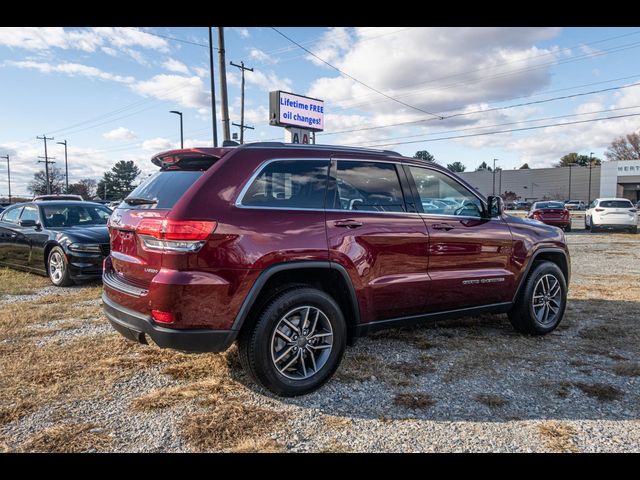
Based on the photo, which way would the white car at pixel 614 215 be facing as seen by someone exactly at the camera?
facing away from the viewer

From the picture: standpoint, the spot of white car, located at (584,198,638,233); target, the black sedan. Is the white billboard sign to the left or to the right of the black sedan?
right

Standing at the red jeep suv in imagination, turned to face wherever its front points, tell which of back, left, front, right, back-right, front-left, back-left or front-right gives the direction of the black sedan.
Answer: left

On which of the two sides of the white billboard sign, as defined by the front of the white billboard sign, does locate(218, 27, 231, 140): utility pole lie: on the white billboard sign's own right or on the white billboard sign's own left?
on the white billboard sign's own right

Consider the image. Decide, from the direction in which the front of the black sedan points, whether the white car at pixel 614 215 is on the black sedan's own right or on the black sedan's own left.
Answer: on the black sedan's own left

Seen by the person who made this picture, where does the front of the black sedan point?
facing the viewer and to the right of the viewer

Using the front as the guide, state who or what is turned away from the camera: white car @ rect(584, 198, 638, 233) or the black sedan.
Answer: the white car

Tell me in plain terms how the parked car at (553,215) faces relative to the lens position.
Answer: facing away from the viewer

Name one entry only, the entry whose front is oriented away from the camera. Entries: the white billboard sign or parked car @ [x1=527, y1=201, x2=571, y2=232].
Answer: the parked car

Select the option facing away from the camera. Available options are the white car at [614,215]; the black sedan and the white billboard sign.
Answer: the white car

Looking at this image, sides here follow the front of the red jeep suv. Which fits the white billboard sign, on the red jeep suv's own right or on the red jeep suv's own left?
on the red jeep suv's own left

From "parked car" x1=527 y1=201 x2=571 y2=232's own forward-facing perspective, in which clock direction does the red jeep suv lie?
The red jeep suv is roughly at 6 o'clock from the parked car.

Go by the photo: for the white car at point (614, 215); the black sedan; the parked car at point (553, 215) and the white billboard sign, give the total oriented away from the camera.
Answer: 2

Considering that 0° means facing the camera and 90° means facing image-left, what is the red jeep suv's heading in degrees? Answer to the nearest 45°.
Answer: approximately 225°
